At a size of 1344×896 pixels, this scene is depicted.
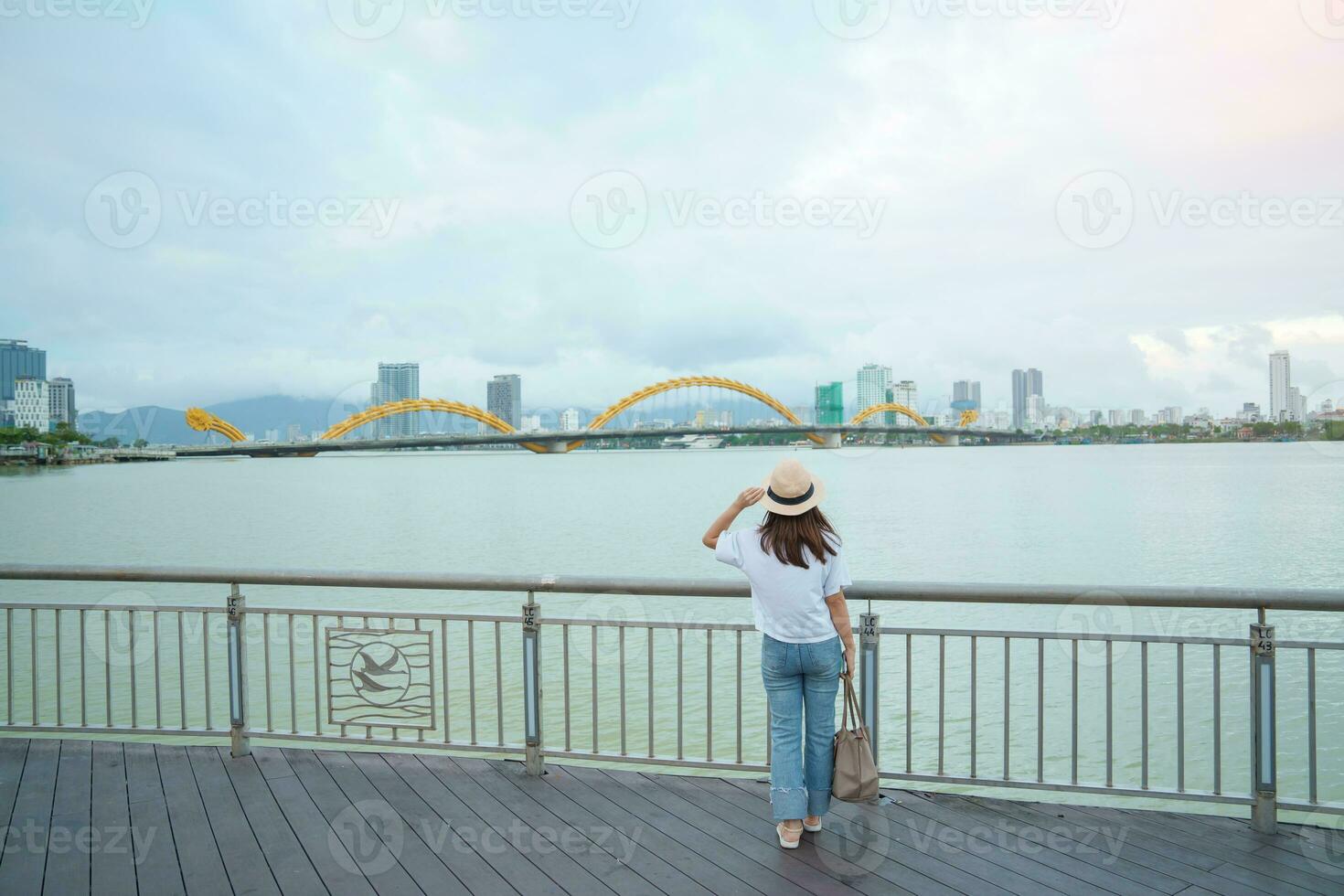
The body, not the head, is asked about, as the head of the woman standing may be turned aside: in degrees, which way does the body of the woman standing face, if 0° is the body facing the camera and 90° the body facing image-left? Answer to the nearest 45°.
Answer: approximately 180°

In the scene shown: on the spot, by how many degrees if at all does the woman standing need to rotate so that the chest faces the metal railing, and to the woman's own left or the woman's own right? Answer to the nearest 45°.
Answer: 0° — they already face it

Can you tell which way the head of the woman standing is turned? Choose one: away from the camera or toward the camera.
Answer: away from the camera
